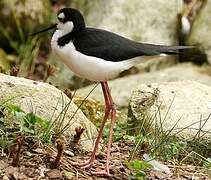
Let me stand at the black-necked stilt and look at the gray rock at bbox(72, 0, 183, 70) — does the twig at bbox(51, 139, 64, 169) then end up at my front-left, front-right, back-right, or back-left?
back-left

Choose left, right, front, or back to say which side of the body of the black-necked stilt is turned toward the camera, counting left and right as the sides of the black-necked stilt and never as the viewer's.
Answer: left

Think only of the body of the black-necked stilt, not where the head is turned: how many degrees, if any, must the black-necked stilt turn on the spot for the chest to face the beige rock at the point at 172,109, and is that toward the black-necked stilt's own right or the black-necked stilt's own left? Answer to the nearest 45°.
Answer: approximately 135° to the black-necked stilt's own right

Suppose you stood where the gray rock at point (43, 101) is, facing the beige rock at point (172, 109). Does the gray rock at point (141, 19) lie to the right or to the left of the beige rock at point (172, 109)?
left

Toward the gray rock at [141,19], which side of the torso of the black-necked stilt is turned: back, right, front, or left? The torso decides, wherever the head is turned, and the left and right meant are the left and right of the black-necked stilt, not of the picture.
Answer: right
